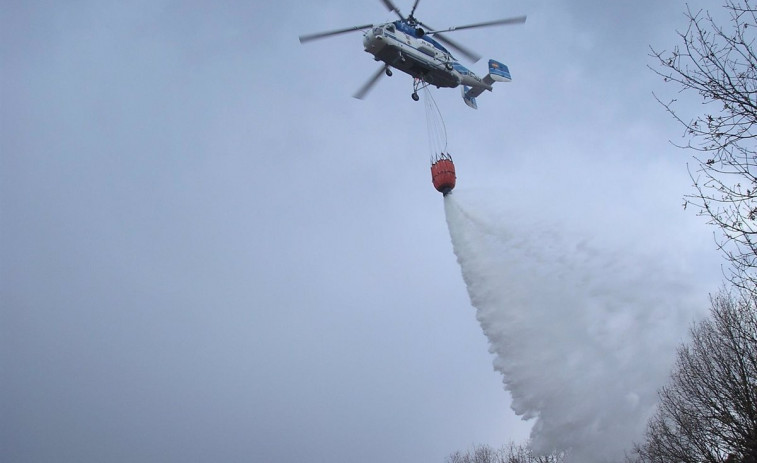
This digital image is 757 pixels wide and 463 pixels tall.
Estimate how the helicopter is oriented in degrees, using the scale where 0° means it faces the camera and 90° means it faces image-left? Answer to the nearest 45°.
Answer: approximately 45°
